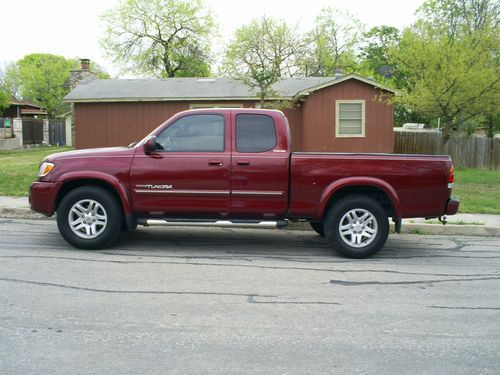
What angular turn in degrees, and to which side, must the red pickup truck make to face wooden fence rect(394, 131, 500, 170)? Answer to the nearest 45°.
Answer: approximately 135° to its right

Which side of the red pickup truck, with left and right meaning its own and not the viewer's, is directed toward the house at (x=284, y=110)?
right

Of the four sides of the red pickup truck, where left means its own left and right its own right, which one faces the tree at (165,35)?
right

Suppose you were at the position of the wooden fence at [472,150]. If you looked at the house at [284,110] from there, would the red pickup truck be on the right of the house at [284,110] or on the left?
left

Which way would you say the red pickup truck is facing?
to the viewer's left
